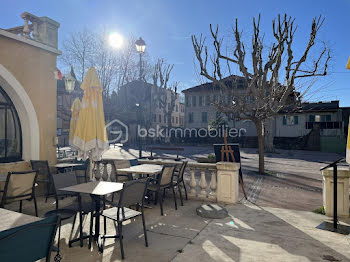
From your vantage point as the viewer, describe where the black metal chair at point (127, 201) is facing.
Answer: facing away from the viewer and to the left of the viewer

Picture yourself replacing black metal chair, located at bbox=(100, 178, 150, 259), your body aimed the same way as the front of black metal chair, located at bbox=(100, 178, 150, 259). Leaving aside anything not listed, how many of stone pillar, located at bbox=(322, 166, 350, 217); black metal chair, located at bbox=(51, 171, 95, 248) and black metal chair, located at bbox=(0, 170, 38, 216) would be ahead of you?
2

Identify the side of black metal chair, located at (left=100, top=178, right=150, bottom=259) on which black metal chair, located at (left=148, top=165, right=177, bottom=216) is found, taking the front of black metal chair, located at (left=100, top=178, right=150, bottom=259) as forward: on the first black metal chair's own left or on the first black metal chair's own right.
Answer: on the first black metal chair's own right

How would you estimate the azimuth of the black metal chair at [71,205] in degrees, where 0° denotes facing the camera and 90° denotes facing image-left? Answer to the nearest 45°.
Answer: approximately 315°

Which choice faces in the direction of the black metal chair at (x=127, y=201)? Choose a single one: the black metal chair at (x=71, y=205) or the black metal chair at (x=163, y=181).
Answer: the black metal chair at (x=71, y=205)

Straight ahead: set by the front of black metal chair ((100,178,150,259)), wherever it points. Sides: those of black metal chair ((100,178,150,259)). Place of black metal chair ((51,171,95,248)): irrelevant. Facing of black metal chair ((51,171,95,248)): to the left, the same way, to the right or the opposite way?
the opposite way

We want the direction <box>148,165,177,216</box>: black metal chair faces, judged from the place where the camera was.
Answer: facing away from the viewer and to the left of the viewer

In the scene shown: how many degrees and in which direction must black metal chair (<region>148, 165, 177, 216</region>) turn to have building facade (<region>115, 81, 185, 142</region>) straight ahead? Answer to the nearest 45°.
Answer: approximately 45° to its right

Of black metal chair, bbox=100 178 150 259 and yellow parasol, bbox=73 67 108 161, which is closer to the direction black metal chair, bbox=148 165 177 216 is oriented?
the yellow parasol
